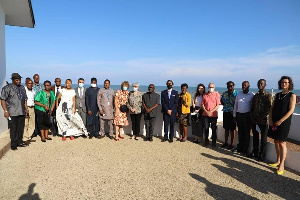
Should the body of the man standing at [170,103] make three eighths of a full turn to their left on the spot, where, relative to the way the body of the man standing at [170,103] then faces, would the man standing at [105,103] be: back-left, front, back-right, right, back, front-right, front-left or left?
back-left

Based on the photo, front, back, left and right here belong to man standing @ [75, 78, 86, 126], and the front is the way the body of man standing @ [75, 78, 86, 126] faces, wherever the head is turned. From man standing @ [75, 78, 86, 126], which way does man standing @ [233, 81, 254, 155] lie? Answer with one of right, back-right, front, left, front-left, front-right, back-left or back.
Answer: front-left

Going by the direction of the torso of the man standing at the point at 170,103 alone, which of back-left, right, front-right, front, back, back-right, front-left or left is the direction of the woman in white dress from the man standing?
right

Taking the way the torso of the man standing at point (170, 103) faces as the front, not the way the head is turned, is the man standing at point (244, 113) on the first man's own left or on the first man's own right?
on the first man's own left

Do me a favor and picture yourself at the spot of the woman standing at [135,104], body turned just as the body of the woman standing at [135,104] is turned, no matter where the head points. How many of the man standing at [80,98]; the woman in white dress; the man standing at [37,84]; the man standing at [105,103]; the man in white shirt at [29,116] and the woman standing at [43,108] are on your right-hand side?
6

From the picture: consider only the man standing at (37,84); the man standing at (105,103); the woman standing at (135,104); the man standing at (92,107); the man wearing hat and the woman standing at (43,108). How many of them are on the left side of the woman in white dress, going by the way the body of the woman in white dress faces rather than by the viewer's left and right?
3

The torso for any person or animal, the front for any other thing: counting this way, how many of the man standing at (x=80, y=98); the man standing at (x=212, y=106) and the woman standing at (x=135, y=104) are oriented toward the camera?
3

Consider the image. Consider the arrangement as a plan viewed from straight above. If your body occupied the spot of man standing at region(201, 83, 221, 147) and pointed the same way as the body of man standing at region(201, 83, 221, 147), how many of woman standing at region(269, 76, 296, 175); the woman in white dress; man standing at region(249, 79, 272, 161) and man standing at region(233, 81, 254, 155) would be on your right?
1

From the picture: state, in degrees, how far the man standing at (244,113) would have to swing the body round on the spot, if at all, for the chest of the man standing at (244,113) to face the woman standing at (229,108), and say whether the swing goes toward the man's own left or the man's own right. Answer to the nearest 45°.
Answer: approximately 135° to the man's own right
